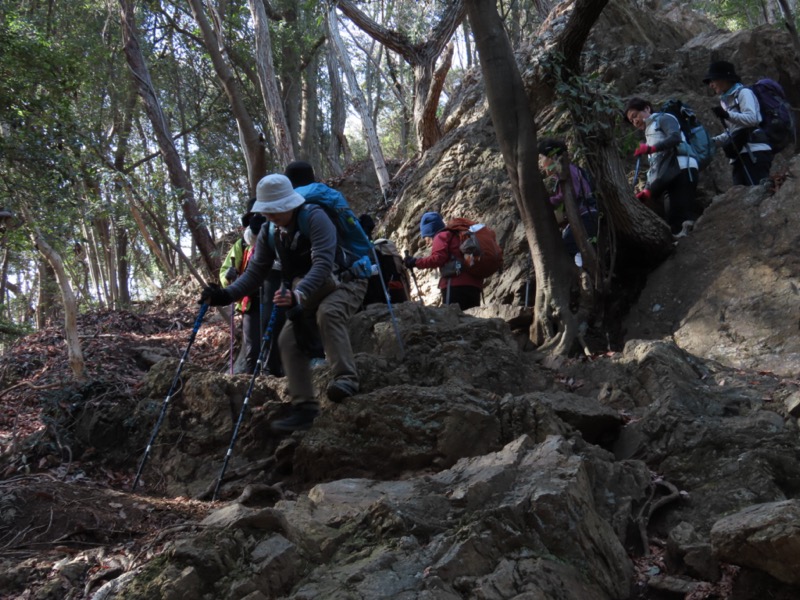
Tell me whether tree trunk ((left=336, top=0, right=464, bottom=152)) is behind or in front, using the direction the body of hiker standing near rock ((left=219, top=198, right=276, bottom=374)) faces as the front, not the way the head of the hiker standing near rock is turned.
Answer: behind

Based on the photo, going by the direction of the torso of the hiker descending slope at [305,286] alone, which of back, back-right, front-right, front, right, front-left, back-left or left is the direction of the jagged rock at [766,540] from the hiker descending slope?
left

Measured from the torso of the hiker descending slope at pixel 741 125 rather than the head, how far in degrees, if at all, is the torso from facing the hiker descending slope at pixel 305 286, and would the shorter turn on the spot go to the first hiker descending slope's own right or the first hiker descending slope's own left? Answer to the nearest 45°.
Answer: approximately 45° to the first hiker descending slope's own left

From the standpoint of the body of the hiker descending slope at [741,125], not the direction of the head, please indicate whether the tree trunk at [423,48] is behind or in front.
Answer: in front

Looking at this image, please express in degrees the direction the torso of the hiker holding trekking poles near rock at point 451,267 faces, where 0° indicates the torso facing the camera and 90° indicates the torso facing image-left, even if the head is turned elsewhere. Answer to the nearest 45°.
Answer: approximately 90°

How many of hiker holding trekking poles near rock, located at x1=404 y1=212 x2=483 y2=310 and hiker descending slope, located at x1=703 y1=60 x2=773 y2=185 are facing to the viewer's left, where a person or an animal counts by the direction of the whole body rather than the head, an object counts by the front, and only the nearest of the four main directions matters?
2

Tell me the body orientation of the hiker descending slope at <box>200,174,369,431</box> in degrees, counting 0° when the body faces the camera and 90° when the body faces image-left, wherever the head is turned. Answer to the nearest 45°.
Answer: approximately 45°

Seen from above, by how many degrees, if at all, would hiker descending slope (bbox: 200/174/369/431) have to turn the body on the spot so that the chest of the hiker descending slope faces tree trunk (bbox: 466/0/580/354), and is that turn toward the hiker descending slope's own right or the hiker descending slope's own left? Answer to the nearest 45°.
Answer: approximately 180°

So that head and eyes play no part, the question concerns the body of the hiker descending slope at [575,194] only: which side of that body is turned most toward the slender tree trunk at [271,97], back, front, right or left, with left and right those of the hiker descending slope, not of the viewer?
right

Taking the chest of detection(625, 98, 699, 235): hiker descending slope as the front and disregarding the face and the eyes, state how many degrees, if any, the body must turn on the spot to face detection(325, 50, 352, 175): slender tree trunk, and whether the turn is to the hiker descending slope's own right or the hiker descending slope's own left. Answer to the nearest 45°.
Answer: approximately 90° to the hiker descending slope's own right

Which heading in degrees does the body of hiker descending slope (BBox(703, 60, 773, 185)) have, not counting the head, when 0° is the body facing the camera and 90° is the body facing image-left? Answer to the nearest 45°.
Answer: approximately 90°

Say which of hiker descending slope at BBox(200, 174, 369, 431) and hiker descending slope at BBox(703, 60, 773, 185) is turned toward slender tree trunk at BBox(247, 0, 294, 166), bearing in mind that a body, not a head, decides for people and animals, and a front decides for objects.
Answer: hiker descending slope at BBox(703, 60, 773, 185)
